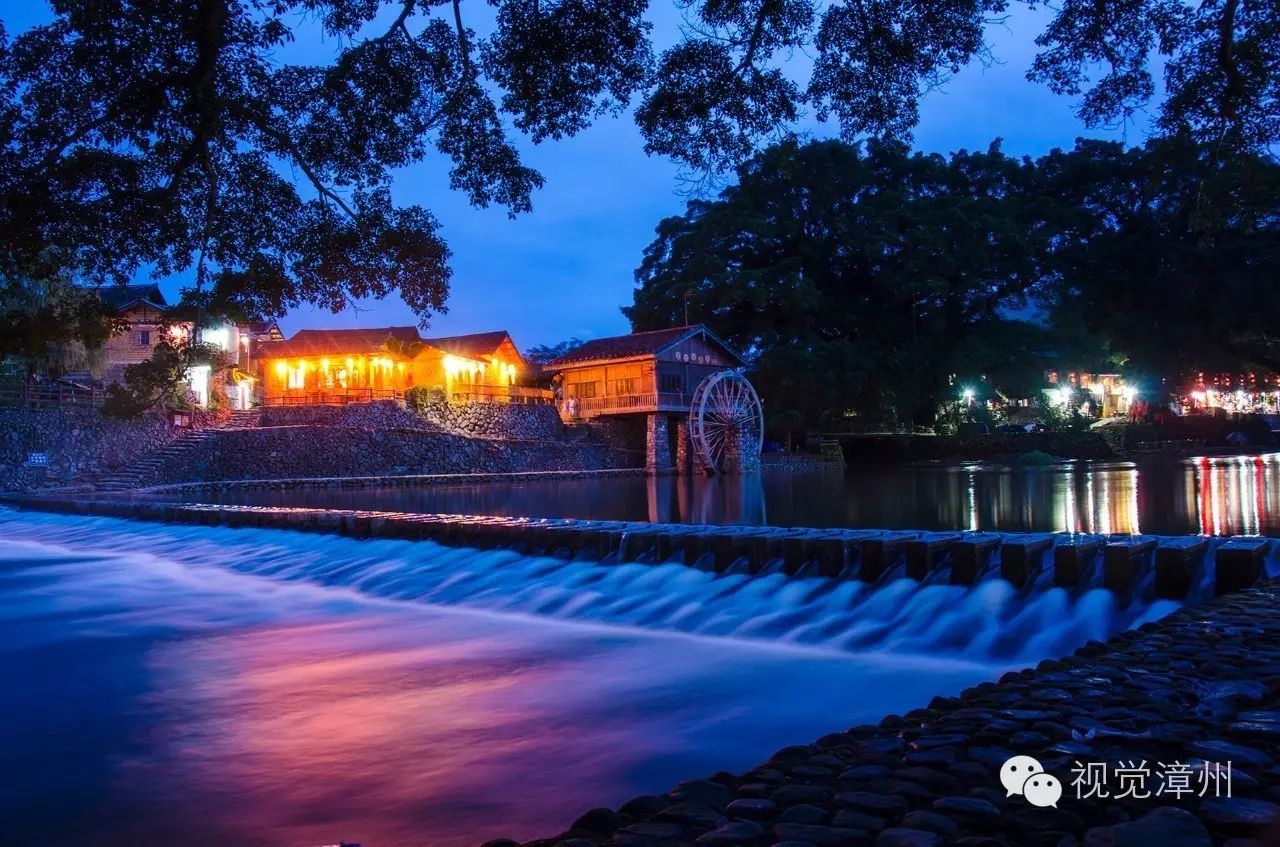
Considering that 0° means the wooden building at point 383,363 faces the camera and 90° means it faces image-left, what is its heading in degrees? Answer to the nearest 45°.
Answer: approximately 0°

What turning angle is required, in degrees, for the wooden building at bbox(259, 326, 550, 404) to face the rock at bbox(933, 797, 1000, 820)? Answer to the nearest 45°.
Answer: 0° — it already faces it

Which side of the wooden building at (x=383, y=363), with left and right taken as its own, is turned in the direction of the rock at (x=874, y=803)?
front

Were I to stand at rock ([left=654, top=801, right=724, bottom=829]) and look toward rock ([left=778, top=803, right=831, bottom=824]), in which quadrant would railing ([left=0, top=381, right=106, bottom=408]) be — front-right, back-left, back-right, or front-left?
back-left

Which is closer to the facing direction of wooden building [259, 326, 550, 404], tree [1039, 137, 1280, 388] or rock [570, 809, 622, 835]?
the rock

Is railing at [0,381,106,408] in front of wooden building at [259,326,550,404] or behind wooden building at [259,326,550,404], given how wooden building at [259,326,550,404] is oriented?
in front

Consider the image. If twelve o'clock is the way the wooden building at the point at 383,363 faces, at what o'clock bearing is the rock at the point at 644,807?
The rock is roughly at 12 o'clock from the wooden building.

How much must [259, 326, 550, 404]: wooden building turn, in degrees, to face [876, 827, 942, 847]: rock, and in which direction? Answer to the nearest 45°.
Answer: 0° — it already faces it

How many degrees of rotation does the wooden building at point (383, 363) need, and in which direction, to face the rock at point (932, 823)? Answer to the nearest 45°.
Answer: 0° — it already faces it

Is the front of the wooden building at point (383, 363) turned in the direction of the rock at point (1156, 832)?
yes

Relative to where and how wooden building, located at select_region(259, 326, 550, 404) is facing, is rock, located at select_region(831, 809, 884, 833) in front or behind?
in front

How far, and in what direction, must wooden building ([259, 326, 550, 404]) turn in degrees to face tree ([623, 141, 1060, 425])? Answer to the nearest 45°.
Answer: approximately 90° to its left
